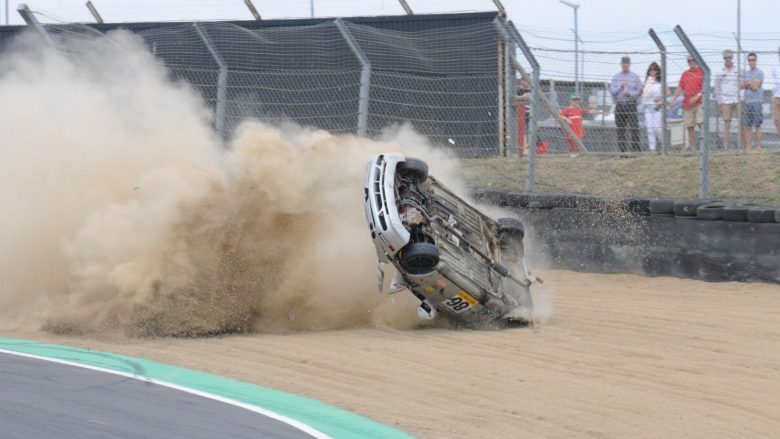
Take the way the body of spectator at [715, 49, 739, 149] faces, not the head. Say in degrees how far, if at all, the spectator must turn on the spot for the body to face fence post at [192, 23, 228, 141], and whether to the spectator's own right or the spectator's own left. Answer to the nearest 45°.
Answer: approximately 90° to the spectator's own right

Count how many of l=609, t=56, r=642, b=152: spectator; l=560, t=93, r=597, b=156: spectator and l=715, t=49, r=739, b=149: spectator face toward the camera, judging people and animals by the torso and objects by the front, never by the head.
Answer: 3

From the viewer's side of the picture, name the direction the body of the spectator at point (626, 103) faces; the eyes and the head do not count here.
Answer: toward the camera

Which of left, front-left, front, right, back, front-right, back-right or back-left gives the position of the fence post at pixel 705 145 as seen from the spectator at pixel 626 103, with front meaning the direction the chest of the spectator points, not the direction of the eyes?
front-left

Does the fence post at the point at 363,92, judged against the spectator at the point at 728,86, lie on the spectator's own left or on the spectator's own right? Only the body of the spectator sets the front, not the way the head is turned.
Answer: on the spectator's own right

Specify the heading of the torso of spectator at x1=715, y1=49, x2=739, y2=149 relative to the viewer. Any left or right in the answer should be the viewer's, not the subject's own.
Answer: facing the viewer

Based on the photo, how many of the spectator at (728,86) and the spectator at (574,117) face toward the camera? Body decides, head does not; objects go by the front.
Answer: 2

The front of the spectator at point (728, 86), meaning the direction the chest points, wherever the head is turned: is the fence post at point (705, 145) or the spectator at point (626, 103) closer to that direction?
the fence post

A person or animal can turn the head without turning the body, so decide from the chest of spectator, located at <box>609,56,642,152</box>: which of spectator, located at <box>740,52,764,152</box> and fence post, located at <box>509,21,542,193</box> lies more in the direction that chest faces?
the fence post

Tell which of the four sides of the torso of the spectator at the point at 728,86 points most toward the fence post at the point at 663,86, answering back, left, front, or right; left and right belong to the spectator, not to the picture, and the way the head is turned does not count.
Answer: right

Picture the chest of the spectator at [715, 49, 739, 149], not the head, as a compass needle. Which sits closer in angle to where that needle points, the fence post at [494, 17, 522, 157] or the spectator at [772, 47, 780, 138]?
the fence post
